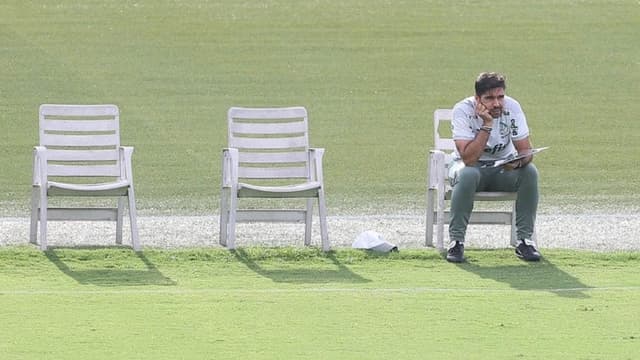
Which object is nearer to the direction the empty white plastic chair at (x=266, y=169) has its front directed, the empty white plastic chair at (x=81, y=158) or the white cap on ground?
the white cap on ground

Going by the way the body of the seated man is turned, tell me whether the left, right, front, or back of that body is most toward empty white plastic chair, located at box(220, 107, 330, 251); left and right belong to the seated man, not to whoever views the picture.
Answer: right

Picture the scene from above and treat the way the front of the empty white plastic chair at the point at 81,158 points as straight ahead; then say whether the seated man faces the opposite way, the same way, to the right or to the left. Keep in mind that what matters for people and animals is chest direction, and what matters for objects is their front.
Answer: the same way

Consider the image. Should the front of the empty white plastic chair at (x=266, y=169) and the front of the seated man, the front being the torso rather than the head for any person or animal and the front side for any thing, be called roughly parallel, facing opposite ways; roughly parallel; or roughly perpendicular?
roughly parallel

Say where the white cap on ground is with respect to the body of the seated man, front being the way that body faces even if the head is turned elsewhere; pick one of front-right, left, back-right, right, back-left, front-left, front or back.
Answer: right

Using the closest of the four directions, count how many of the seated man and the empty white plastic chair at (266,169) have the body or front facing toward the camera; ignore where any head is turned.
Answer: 2

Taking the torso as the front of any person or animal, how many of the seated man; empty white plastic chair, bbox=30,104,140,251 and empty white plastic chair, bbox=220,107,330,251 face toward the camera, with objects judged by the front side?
3

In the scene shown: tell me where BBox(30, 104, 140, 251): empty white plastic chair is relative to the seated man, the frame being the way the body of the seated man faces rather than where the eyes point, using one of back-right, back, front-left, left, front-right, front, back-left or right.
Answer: right

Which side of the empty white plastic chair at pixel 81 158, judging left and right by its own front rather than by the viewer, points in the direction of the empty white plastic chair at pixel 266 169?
left

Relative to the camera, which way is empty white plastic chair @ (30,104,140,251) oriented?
toward the camera

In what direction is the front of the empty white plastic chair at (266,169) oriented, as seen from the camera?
facing the viewer

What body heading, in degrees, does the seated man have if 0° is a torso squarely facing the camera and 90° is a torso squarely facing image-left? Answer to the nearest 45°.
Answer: approximately 0°

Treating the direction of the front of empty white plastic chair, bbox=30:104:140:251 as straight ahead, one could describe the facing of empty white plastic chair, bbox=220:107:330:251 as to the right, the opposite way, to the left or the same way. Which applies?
the same way

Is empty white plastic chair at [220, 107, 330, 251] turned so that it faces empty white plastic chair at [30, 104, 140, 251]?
no
